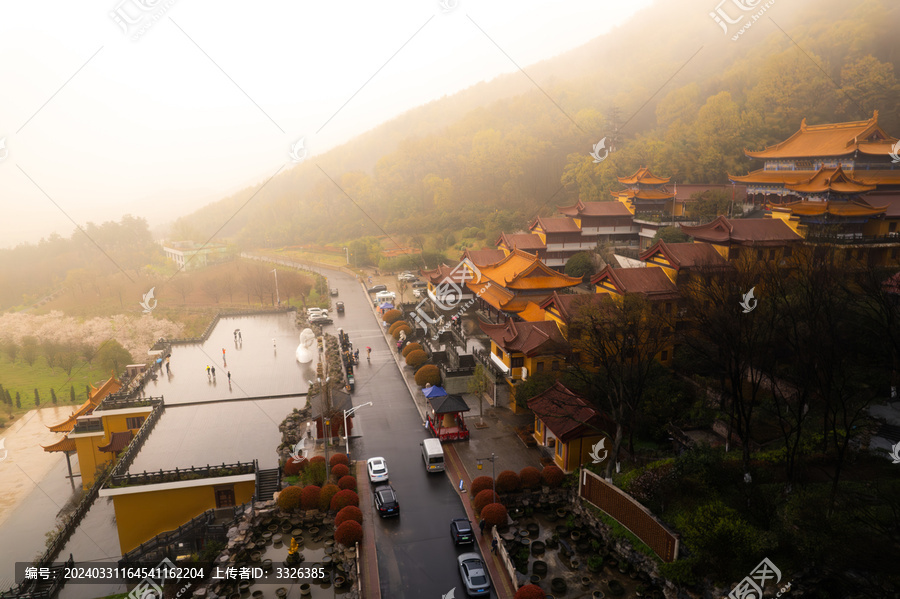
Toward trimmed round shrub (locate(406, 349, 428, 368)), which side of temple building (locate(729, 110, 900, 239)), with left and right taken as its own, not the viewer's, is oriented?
front

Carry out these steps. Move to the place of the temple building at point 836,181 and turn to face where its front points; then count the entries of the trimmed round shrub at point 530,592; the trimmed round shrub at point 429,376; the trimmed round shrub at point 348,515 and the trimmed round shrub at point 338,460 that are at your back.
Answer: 0

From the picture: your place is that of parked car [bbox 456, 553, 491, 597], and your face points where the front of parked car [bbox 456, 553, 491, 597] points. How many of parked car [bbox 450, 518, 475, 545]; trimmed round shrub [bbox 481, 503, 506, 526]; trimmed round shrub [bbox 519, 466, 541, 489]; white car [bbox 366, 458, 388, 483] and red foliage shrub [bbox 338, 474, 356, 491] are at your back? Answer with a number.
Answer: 0

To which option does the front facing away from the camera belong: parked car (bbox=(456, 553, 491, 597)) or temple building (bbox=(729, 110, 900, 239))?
the parked car

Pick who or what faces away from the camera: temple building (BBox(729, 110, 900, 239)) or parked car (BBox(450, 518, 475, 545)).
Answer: the parked car

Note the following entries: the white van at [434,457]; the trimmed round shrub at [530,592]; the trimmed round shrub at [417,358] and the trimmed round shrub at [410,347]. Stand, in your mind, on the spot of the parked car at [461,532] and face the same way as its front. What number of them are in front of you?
3

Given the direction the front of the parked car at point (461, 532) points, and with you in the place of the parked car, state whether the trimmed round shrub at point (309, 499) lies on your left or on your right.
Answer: on your left

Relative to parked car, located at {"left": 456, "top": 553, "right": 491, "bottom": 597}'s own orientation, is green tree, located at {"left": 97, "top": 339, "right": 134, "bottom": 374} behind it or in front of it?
in front

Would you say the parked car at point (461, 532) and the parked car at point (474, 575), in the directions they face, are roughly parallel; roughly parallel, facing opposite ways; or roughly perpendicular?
roughly parallel

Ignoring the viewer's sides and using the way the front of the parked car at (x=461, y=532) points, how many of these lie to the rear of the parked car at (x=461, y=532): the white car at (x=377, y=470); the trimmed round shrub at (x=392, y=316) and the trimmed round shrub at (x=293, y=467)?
0

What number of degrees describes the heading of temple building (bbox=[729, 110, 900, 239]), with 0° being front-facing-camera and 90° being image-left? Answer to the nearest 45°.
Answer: approximately 45°

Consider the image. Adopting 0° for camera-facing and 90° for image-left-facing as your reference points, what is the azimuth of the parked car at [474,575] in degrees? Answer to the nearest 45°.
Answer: approximately 180°

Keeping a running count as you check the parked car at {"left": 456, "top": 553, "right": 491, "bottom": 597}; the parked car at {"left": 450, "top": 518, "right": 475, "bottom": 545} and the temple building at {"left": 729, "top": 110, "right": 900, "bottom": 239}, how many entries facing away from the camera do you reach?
2

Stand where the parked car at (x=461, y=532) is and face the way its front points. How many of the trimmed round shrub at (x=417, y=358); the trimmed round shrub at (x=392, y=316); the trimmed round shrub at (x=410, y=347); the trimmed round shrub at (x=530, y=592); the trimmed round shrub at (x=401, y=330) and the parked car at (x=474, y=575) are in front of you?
4

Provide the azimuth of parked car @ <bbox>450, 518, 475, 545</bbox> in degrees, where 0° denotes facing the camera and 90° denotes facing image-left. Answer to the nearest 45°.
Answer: approximately 180°

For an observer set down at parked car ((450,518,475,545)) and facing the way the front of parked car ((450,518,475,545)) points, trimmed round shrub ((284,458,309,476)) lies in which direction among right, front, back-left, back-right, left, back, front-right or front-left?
front-left

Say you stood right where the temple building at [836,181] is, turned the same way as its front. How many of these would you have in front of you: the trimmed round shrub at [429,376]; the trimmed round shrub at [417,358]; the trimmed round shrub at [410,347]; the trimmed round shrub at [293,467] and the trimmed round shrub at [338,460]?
5

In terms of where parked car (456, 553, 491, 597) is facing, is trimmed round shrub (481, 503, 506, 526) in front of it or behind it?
in front

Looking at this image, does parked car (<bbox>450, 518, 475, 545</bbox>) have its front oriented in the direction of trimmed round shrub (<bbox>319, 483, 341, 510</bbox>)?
no

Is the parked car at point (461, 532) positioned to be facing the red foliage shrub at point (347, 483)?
no

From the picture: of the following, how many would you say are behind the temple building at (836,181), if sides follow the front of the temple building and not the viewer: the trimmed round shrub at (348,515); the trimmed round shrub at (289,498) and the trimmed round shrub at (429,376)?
0

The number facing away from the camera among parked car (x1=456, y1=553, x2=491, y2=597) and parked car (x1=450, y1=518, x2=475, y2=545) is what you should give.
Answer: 2
